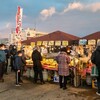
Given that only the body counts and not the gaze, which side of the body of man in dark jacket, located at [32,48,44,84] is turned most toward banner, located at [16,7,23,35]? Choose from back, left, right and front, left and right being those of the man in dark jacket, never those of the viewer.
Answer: front

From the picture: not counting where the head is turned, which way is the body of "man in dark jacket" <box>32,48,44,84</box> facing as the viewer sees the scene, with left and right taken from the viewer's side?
facing away from the viewer

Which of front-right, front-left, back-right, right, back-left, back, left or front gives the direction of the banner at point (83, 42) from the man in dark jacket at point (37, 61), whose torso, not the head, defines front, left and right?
front-right
